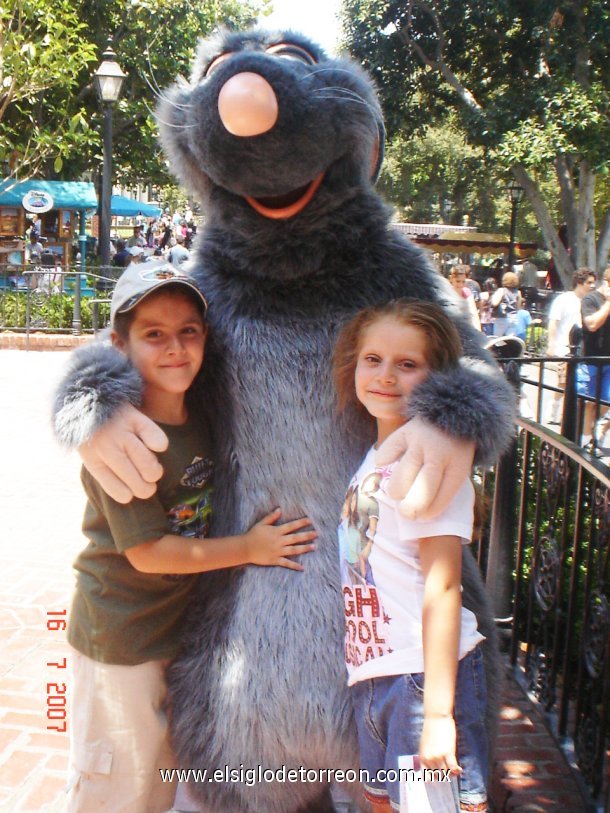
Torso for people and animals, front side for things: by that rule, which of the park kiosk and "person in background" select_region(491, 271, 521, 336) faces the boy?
the park kiosk

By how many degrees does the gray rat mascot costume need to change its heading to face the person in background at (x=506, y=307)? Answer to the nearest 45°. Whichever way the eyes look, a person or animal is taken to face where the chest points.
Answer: approximately 180°

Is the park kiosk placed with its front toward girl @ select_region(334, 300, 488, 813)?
yes

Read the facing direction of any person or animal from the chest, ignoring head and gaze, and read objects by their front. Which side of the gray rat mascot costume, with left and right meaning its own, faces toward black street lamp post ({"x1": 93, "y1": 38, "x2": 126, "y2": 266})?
back

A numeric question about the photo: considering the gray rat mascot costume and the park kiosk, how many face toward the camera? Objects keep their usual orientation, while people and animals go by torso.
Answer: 2

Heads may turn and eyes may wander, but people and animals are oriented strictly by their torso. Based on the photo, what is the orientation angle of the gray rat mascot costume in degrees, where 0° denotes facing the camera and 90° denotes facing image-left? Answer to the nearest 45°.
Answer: approximately 0°

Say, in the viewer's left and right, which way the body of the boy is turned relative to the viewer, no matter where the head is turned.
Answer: facing the viewer and to the right of the viewer
